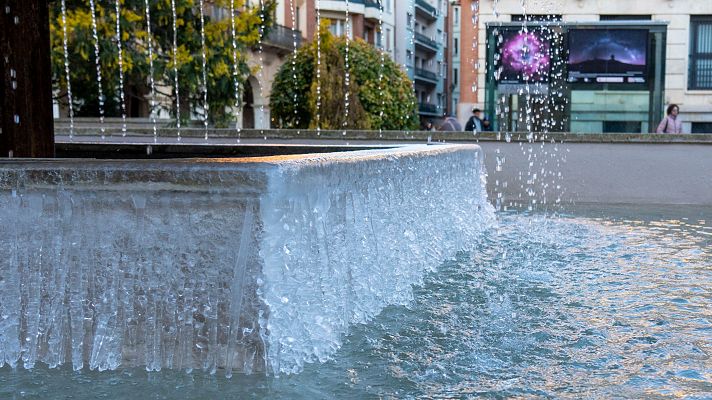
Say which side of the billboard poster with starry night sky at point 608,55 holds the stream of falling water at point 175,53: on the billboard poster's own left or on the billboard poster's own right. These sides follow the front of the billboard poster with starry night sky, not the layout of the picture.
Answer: on the billboard poster's own right

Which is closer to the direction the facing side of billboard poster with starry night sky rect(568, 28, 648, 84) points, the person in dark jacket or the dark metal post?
the dark metal post

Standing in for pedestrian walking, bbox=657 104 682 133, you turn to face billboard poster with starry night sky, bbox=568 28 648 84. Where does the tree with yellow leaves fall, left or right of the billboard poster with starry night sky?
left

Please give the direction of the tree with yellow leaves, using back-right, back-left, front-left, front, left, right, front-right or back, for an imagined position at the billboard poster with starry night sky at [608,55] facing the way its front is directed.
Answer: right

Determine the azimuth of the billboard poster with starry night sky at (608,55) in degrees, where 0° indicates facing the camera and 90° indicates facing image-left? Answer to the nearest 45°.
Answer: approximately 0°

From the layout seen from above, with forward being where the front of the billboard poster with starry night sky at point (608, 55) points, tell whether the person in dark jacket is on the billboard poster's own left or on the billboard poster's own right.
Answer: on the billboard poster's own right
